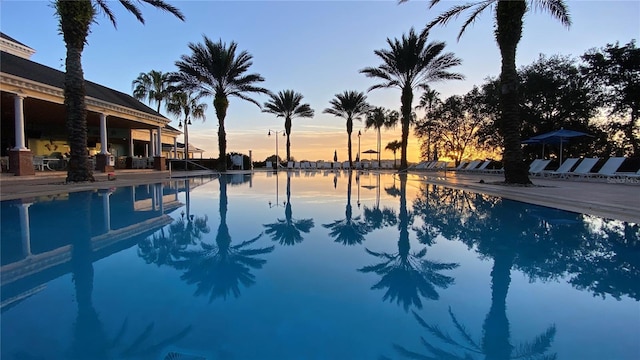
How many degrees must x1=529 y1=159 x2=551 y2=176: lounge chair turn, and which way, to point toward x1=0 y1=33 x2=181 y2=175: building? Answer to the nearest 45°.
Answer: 0° — it already faces it

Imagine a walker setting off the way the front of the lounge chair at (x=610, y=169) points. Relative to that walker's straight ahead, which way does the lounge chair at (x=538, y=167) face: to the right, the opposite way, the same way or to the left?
the same way

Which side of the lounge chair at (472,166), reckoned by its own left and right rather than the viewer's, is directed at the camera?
left

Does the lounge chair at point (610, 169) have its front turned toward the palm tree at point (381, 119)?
no

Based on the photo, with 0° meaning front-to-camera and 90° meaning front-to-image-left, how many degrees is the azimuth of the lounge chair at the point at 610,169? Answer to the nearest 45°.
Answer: approximately 45°

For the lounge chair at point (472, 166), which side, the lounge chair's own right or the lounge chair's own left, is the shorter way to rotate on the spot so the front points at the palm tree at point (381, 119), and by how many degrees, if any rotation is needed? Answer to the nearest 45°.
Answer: approximately 45° to the lounge chair's own right

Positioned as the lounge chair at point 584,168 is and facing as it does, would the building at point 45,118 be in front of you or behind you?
in front

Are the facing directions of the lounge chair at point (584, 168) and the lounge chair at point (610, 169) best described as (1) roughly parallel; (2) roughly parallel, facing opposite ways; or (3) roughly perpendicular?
roughly parallel

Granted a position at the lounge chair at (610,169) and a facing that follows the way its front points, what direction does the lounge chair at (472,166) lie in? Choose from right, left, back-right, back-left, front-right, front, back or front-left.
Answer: right

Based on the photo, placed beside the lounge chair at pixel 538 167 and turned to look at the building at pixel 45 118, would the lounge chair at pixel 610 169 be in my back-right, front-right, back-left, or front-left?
back-left

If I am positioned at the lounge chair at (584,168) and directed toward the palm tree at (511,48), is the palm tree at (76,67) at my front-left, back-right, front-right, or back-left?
front-right

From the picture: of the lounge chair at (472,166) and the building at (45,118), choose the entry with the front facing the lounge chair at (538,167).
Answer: the building

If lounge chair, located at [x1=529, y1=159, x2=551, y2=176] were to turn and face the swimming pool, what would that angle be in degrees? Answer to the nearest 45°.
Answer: approximately 45° to its left

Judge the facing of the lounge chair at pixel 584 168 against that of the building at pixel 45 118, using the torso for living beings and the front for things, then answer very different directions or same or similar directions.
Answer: very different directions

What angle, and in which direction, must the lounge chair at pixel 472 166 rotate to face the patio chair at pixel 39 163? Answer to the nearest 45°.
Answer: approximately 45° to its left

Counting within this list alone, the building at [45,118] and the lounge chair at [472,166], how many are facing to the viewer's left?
1

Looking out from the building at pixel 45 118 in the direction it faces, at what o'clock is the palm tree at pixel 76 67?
The palm tree is roughly at 1 o'clock from the building.

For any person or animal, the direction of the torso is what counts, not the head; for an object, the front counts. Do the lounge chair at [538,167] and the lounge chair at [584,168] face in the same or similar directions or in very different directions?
same or similar directions

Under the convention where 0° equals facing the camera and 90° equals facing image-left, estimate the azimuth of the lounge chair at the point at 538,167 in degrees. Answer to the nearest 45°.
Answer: approximately 45°
